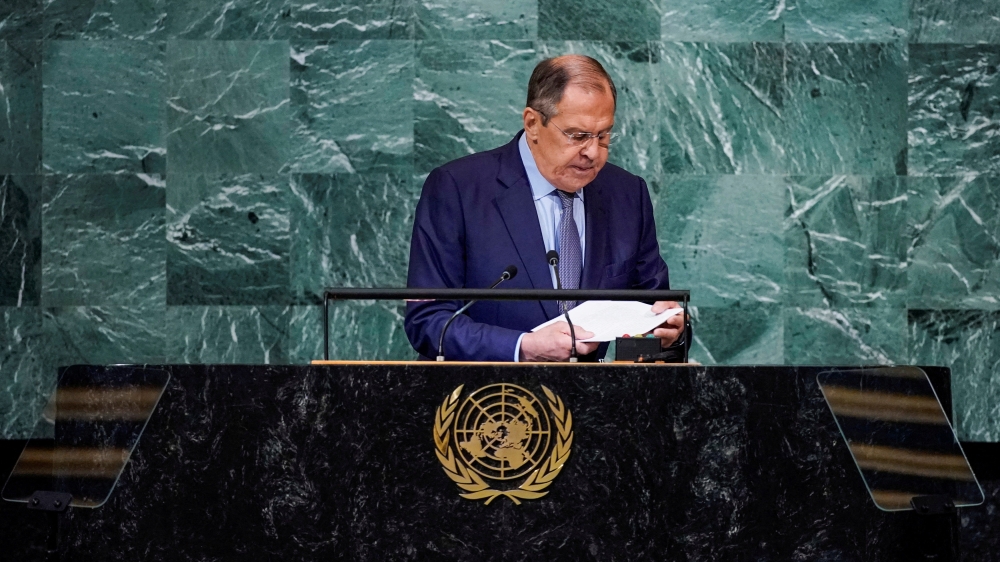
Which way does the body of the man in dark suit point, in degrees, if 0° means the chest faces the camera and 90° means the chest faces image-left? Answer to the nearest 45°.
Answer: approximately 315°

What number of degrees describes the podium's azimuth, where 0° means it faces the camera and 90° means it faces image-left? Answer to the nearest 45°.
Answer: approximately 0°

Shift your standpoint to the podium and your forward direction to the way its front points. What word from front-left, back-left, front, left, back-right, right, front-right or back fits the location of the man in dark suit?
back

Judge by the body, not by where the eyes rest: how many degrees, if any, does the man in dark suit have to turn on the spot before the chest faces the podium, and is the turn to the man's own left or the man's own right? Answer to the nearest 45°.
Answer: approximately 45° to the man's own right
